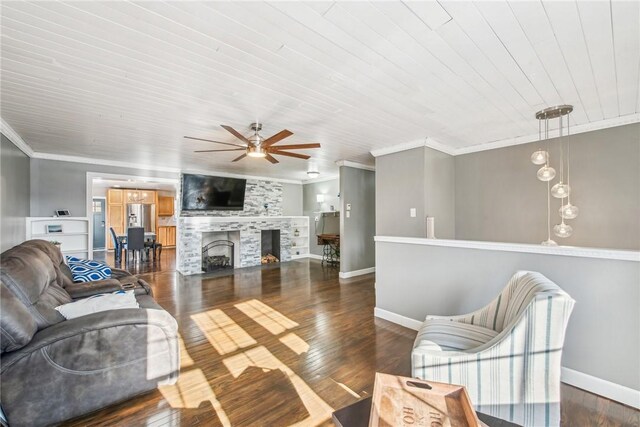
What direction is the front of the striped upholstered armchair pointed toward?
to the viewer's left

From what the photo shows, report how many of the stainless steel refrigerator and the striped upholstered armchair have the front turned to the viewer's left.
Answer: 1

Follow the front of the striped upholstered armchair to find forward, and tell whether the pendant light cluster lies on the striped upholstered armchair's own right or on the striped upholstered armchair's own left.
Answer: on the striped upholstered armchair's own right

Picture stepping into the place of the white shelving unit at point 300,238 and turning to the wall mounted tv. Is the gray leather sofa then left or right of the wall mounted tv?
left

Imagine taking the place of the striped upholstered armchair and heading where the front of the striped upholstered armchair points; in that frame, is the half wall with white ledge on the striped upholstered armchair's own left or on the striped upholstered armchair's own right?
on the striped upholstered armchair's own right

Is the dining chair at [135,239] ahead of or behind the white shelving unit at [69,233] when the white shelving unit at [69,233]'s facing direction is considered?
behind

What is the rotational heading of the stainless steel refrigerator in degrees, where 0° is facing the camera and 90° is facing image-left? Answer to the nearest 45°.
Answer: approximately 0°

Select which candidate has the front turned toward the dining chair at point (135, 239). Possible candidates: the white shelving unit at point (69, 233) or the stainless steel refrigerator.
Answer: the stainless steel refrigerator

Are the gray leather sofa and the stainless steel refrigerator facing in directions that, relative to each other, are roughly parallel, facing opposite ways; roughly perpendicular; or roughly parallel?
roughly perpendicular

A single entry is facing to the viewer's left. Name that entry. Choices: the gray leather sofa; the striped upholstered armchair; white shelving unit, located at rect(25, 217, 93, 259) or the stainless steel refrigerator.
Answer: the striped upholstered armchair

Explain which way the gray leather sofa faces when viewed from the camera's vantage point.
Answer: facing to the right of the viewer

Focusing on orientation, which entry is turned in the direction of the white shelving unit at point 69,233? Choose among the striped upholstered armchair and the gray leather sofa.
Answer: the striped upholstered armchair
